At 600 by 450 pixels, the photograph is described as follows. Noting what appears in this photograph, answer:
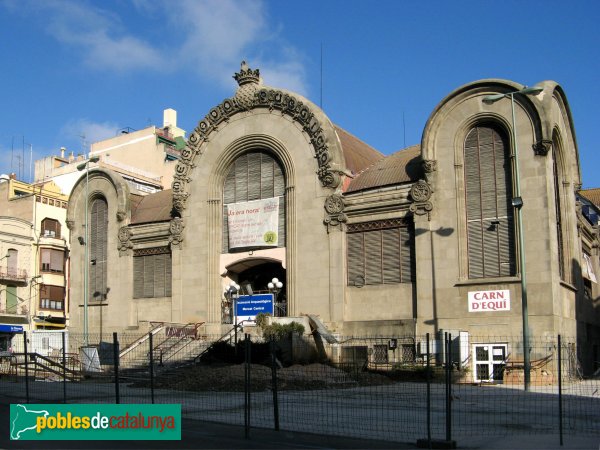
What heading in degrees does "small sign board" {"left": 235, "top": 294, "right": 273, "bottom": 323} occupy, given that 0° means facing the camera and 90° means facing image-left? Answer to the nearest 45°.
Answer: approximately 0°

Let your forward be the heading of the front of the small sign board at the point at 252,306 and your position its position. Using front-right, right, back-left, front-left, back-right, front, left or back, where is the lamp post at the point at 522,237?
front-left

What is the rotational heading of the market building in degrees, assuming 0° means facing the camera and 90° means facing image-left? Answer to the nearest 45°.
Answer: approximately 45°
